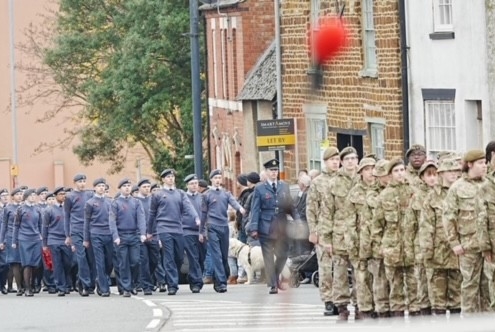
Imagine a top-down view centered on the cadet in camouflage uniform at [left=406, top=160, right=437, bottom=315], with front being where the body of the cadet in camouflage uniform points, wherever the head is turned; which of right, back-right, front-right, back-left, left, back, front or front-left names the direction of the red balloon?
front-right

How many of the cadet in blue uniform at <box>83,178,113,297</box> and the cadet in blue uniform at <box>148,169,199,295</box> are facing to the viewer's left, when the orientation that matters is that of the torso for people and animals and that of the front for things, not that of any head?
0

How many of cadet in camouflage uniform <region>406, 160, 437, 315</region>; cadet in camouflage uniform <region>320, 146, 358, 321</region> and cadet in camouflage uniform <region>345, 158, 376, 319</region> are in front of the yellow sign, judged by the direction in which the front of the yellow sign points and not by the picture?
3

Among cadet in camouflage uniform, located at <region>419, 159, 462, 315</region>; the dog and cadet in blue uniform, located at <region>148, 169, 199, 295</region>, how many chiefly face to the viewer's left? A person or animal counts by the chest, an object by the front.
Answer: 1
